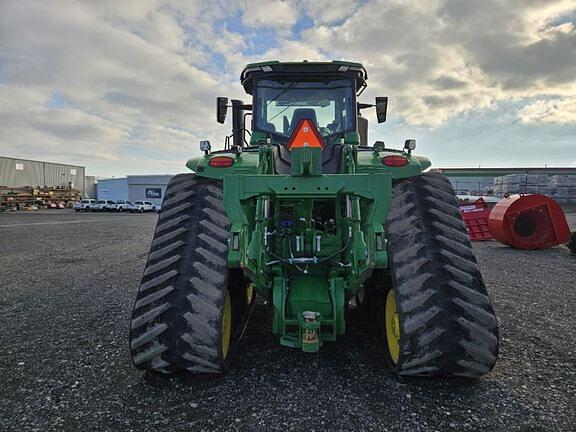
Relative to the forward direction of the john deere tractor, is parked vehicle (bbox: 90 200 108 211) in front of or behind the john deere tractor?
in front

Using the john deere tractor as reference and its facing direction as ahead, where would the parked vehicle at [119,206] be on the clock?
The parked vehicle is roughly at 11 o'clock from the john deere tractor.

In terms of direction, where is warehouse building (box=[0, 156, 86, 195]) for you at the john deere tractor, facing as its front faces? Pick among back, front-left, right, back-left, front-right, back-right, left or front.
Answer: front-left

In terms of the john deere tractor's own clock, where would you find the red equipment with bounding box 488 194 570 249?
The red equipment is roughly at 1 o'clock from the john deere tractor.

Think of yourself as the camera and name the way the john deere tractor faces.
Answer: facing away from the viewer

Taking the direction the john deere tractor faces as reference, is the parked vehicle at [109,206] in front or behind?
in front

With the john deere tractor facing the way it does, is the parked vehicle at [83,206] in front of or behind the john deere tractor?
in front
